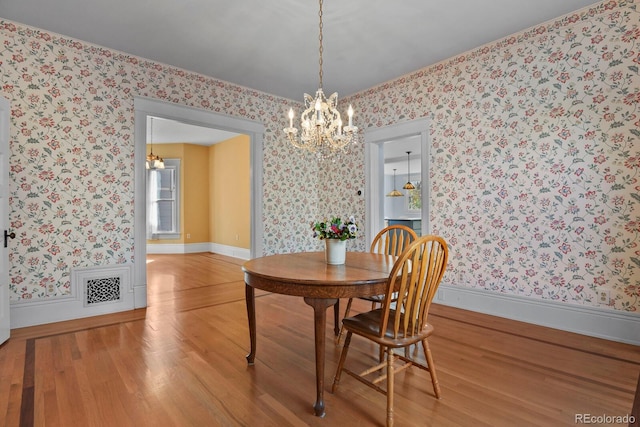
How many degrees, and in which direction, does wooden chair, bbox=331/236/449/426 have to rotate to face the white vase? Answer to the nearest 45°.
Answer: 0° — it already faces it

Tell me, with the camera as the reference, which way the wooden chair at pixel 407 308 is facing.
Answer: facing away from the viewer and to the left of the viewer

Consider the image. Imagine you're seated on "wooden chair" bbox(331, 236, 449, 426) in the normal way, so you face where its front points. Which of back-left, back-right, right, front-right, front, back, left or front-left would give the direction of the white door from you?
front-left

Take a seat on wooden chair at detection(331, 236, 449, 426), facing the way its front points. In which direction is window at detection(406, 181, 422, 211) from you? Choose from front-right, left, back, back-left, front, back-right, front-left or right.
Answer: front-right

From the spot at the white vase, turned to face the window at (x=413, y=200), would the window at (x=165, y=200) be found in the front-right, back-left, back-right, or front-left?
front-left

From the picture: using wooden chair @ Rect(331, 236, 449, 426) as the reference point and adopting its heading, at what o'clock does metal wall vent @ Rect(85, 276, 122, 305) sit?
The metal wall vent is roughly at 11 o'clock from the wooden chair.

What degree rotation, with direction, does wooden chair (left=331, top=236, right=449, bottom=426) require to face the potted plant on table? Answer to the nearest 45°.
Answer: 0° — it already faces it

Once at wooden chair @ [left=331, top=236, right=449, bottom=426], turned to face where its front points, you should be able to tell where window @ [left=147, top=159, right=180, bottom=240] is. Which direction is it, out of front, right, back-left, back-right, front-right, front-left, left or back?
front
